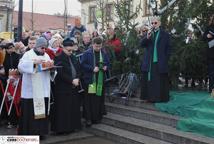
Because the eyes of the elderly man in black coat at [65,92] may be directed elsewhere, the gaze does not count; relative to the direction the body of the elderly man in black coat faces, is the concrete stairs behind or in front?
in front

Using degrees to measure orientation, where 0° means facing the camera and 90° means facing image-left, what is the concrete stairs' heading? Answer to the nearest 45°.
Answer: approximately 45°

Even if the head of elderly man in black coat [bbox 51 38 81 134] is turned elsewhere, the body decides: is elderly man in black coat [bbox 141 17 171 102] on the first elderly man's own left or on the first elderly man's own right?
on the first elderly man's own left

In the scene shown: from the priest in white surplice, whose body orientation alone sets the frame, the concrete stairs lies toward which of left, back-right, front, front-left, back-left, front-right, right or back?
front-left

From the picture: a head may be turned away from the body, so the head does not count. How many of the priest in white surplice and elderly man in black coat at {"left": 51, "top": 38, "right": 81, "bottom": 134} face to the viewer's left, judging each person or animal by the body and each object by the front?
0

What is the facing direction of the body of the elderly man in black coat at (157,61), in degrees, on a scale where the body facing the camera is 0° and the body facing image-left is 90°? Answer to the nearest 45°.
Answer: approximately 45°

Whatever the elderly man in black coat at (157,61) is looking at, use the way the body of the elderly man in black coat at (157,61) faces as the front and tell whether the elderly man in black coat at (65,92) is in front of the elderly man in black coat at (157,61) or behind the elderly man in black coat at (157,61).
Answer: in front

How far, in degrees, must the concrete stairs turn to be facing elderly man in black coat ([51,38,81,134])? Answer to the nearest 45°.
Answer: approximately 45° to its right

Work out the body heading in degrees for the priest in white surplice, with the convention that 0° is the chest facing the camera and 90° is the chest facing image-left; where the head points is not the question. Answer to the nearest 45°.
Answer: approximately 315°
